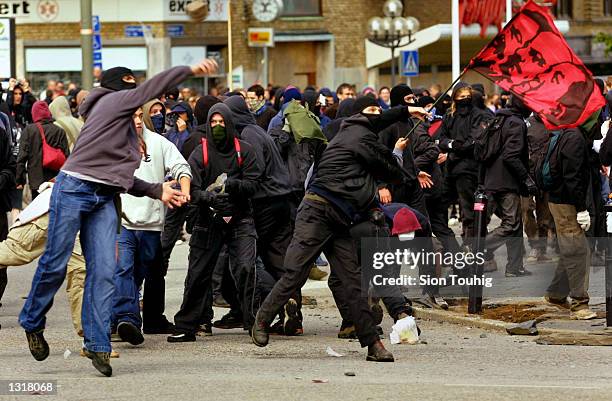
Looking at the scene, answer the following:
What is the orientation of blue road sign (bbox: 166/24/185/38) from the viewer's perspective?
toward the camera

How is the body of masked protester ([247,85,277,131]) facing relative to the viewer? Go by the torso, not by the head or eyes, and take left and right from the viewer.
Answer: facing the viewer and to the left of the viewer

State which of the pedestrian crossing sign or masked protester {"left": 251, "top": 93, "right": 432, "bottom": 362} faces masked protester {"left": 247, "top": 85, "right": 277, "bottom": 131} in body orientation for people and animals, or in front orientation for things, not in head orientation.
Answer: the pedestrian crossing sign

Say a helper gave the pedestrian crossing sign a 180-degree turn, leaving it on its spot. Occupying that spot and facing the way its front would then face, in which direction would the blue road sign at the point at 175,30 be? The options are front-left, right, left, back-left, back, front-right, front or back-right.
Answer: front-left

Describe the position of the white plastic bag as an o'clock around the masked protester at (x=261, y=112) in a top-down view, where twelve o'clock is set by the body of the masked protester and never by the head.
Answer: The white plastic bag is roughly at 10 o'clock from the masked protester.

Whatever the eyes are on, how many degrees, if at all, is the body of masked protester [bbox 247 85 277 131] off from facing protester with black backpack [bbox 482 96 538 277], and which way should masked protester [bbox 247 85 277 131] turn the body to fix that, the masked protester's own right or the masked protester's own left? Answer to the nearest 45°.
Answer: approximately 90° to the masked protester's own left

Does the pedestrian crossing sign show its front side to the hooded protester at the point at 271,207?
yes

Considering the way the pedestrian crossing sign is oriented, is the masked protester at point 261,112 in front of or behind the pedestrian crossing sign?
in front

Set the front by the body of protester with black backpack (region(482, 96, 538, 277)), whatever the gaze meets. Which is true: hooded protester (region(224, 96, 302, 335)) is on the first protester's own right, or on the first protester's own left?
on the first protester's own right
